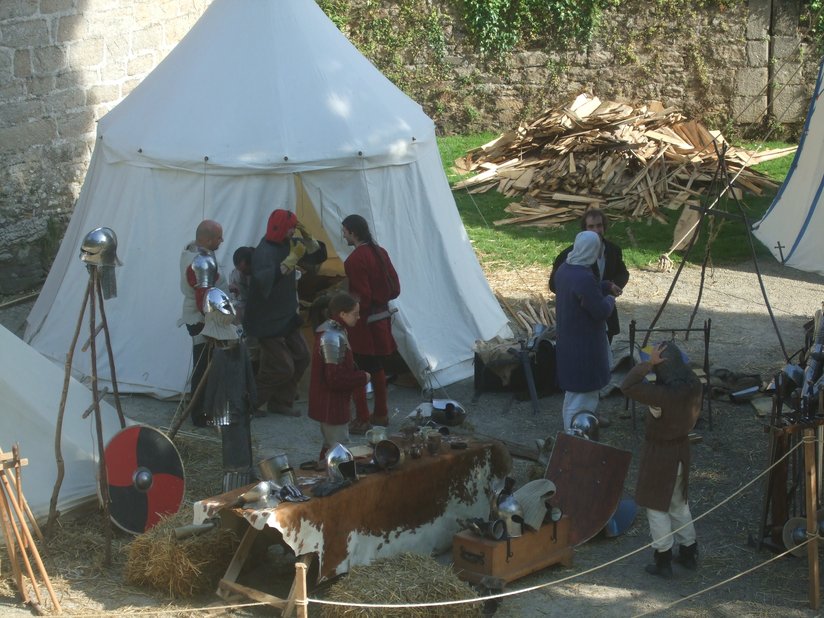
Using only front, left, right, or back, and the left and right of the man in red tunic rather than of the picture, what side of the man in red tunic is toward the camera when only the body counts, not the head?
left

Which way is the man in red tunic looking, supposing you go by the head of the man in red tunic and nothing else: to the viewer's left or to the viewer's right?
to the viewer's left

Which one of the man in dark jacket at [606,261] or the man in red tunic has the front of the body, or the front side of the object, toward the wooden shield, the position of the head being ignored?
the man in dark jacket

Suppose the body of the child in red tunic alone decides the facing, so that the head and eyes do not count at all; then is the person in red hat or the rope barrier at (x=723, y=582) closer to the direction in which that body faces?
the rope barrier

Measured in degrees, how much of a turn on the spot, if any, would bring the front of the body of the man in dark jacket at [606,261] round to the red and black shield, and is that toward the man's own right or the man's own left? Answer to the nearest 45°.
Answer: approximately 45° to the man's own right

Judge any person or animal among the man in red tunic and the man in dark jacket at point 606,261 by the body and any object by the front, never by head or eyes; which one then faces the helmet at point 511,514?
the man in dark jacket
